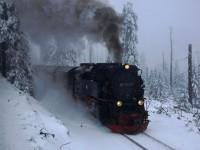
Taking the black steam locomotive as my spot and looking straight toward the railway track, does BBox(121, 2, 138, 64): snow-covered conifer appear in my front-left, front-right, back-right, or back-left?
back-left

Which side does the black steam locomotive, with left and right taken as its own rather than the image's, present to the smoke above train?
back

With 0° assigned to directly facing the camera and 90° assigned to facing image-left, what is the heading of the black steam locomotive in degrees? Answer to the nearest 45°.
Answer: approximately 315°

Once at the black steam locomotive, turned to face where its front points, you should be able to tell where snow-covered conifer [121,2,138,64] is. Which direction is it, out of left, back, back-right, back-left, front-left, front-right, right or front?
back-left
